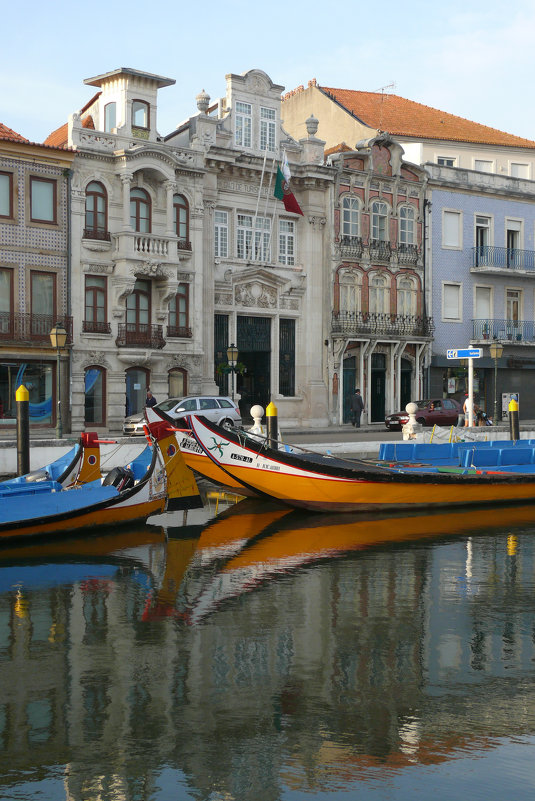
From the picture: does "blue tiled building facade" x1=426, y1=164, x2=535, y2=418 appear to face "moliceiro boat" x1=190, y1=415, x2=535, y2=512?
yes

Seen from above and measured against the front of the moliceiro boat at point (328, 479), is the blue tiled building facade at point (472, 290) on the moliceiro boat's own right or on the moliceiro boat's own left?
on the moliceiro boat's own right

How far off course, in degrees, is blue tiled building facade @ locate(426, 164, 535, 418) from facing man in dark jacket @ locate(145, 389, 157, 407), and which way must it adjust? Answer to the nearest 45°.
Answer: approximately 45° to its right

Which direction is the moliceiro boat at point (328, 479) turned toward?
to the viewer's left

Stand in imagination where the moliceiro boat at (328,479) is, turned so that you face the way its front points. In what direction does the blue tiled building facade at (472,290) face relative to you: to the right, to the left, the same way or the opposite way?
to the left

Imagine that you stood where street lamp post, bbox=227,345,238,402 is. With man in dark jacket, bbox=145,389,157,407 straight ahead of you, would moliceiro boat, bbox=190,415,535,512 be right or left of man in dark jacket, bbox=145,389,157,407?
left

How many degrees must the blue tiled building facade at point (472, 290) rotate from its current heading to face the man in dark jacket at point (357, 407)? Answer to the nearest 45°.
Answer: approximately 45° to its right

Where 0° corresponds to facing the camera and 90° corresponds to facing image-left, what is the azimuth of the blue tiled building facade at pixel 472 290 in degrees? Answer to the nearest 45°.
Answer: approximately 0°
